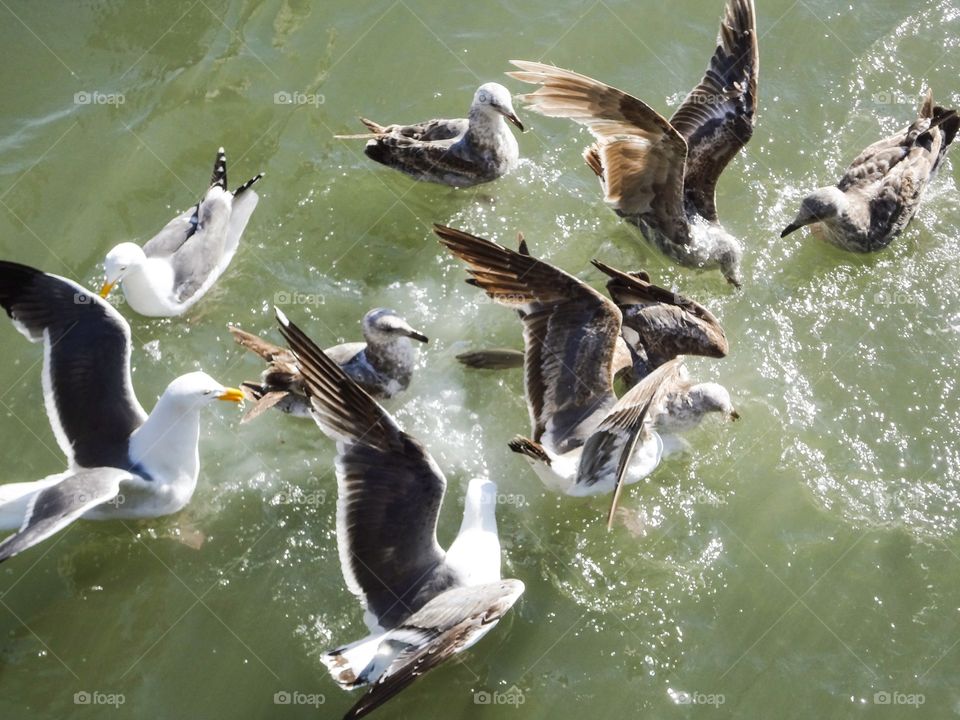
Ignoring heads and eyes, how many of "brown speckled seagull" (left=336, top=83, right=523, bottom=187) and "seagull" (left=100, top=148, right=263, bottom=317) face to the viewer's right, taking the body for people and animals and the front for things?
1

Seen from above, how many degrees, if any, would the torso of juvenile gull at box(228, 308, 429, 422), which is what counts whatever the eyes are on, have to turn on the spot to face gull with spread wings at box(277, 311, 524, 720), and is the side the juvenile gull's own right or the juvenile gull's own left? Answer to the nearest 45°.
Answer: approximately 90° to the juvenile gull's own right

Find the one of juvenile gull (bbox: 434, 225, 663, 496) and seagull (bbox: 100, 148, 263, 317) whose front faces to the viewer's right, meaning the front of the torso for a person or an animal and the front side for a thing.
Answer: the juvenile gull

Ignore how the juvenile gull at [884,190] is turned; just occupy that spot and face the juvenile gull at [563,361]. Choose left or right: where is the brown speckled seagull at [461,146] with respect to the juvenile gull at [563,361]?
right

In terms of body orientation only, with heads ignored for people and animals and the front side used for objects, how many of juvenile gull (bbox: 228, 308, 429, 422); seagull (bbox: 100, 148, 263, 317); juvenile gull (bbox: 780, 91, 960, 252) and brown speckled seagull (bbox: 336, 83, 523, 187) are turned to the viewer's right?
2

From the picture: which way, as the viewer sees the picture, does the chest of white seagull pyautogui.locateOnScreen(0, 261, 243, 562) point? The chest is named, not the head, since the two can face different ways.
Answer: to the viewer's right

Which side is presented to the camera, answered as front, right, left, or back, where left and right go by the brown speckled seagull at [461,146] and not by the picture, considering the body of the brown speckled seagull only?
right

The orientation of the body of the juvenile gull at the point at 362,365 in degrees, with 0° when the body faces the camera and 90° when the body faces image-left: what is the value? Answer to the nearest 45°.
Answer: approximately 270°

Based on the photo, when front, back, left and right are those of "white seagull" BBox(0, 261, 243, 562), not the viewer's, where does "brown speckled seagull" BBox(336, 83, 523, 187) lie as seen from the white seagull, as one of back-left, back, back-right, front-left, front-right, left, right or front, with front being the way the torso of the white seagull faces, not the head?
front-left

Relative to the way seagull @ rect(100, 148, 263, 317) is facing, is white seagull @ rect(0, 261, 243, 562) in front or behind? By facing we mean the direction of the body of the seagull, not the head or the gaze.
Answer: in front

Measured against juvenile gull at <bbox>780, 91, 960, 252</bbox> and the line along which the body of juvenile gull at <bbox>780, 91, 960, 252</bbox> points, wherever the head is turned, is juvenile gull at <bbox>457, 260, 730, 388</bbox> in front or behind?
in front

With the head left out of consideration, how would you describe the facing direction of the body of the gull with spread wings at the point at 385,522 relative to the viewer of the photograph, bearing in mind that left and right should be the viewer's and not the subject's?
facing away from the viewer and to the right of the viewer

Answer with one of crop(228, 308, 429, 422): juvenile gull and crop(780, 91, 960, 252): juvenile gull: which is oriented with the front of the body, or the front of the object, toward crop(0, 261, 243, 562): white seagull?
crop(780, 91, 960, 252): juvenile gull

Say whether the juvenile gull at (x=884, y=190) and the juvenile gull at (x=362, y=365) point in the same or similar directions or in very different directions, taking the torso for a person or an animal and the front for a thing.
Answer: very different directions
